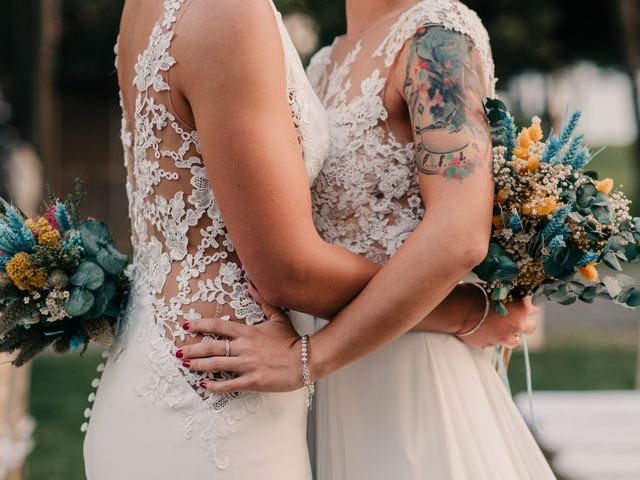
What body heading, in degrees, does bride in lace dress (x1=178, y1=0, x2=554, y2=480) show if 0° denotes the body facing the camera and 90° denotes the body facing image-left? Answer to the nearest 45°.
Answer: approximately 45°

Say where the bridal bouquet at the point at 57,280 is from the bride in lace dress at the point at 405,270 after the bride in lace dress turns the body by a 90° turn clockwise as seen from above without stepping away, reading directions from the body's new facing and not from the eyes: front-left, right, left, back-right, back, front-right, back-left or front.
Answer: front-left
